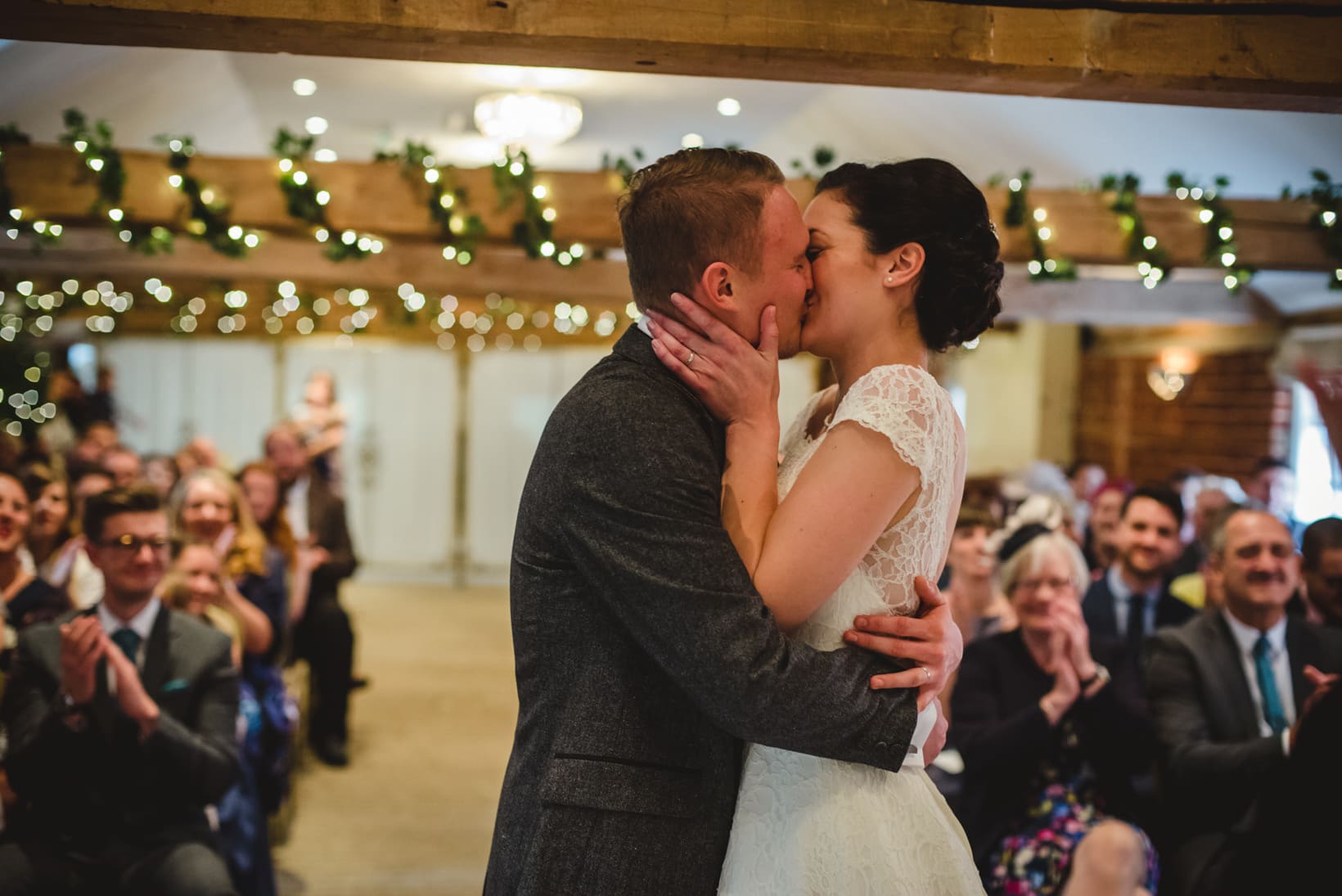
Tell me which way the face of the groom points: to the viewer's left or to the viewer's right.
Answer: to the viewer's right

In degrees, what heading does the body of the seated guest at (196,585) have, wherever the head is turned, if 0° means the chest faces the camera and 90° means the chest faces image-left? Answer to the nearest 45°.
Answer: approximately 315°

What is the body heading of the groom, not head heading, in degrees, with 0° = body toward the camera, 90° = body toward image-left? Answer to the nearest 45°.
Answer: approximately 270°

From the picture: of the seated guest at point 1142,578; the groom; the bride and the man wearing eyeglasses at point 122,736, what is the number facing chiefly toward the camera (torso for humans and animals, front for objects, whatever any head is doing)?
2

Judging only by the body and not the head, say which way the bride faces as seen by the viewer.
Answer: to the viewer's left

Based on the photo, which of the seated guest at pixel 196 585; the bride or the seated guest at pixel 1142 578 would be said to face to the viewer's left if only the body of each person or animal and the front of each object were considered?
the bride

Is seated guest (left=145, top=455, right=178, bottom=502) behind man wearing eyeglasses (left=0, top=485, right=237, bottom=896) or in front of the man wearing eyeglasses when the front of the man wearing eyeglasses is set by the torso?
behind

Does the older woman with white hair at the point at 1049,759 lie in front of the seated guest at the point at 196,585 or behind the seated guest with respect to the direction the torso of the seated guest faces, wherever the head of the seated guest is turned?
in front

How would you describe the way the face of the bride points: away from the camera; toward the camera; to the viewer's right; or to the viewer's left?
to the viewer's left

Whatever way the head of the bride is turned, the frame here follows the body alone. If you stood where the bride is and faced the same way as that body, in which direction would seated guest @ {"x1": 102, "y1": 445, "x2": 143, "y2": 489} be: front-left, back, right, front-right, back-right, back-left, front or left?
front-right

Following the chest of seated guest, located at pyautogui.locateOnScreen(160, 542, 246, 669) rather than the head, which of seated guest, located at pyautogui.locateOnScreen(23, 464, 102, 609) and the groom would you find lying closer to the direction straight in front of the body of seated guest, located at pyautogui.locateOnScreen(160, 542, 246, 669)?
the groom

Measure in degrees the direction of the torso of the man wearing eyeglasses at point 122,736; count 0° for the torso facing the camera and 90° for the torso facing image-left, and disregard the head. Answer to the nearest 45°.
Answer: approximately 0°
